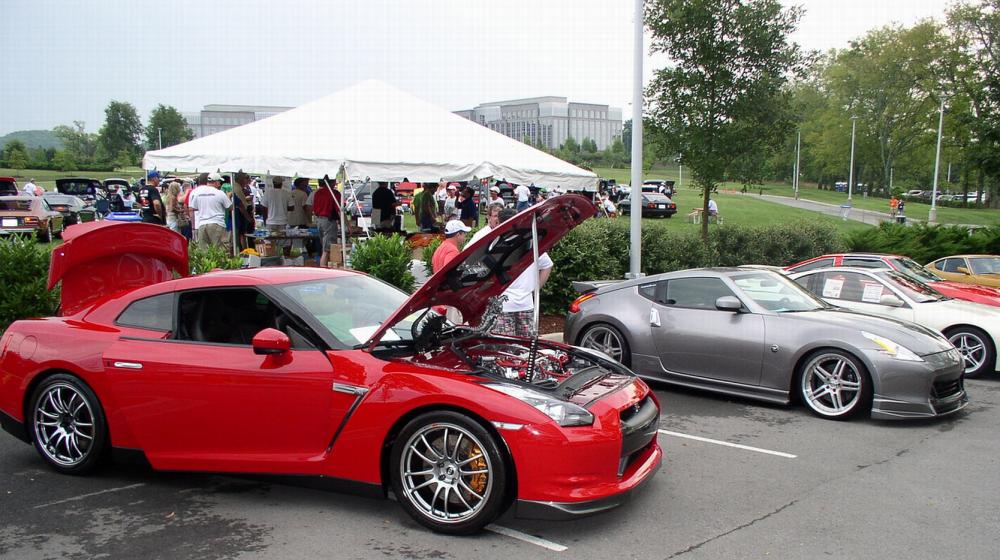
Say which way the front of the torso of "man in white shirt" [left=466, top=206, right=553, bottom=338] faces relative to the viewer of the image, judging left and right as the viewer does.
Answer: facing the viewer and to the left of the viewer

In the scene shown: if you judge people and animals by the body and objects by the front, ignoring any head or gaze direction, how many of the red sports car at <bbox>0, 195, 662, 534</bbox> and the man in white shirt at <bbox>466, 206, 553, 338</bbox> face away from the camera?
0

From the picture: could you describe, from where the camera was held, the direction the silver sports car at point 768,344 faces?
facing the viewer and to the right of the viewer

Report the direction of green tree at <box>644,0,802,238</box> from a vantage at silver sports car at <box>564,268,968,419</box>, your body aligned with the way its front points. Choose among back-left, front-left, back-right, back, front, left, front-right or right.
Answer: back-left

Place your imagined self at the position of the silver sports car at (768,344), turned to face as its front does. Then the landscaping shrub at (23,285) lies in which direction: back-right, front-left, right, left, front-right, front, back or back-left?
back-right

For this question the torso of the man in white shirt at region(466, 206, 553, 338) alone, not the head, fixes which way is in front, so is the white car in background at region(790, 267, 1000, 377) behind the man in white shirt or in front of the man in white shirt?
behind

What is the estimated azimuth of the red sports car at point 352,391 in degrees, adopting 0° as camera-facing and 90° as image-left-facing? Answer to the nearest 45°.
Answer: approximately 315°

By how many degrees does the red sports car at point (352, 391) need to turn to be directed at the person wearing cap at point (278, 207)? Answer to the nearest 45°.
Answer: approximately 135° to its left

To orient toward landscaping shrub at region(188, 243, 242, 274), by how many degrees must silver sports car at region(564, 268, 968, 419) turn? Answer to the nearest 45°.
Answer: approximately 135° to its right
